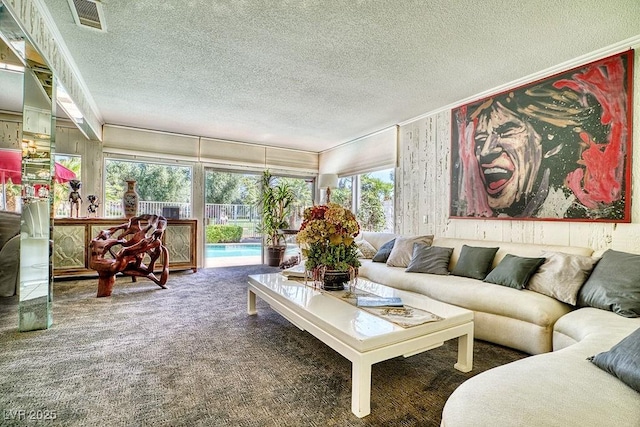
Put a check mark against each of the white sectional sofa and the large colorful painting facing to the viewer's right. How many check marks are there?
0

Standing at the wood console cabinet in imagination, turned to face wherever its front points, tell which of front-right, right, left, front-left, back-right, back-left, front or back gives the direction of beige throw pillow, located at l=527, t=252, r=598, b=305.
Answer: front-left

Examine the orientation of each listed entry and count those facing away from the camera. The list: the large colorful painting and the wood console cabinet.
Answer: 0

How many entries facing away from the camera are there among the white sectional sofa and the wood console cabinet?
0

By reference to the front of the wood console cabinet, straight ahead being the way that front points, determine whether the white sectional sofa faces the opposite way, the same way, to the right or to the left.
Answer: to the right

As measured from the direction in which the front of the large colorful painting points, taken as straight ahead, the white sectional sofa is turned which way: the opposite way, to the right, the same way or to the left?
the same way

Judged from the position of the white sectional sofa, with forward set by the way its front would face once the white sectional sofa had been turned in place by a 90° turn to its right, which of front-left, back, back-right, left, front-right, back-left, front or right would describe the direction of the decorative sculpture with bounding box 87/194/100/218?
front-left

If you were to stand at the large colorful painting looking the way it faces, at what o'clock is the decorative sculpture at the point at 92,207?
The decorative sculpture is roughly at 1 o'clock from the large colorful painting.

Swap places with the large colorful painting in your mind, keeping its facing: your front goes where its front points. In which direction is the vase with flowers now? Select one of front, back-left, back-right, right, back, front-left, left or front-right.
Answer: front

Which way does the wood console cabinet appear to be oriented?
toward the camera

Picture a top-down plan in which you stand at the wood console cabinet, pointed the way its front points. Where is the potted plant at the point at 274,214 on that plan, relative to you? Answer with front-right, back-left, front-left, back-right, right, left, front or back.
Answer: left

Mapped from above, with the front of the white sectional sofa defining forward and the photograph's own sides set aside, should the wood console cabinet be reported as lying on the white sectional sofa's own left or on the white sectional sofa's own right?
on the white sectional sofa's own right

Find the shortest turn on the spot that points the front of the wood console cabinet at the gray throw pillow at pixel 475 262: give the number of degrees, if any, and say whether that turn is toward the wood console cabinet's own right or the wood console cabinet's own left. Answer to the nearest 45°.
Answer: approximately 45° to the wood console cabinet's own left

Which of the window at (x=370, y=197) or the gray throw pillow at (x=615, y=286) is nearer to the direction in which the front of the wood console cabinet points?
the gray throw pillow

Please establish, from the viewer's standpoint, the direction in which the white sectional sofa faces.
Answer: facing the viewer and to the left of the viewer

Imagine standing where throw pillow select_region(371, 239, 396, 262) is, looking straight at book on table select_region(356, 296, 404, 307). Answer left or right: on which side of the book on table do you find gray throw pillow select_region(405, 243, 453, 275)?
left
